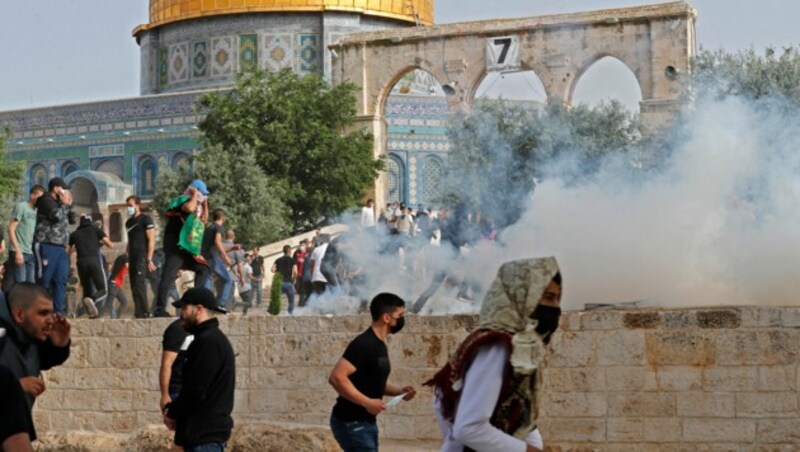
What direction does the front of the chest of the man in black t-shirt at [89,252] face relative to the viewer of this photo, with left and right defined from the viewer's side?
facing away from the viewer

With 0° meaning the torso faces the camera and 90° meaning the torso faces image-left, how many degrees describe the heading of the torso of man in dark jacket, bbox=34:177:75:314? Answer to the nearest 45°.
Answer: approximately 315°

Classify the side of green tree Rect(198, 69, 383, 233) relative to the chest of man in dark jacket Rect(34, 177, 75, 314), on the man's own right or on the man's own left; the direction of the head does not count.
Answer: on the man's own left

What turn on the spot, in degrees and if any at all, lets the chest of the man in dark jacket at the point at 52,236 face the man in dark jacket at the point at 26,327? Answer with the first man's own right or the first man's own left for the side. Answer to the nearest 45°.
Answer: approximately 45° to the first man's own right

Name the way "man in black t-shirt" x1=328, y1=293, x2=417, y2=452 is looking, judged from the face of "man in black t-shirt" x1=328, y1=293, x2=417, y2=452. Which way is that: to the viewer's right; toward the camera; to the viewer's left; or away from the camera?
to the viewer's right

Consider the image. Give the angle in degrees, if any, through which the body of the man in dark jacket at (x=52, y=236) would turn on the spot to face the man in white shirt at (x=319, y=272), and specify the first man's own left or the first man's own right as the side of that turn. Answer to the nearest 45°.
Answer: approximately 90° to the first man's own left
